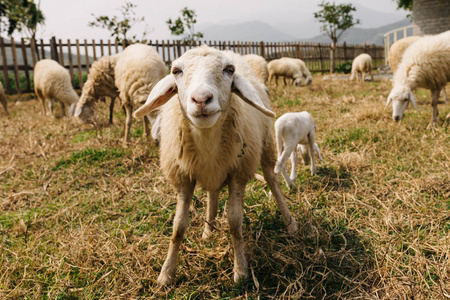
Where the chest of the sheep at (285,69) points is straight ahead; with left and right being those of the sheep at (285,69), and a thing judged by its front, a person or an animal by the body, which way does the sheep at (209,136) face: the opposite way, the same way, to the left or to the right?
to the right

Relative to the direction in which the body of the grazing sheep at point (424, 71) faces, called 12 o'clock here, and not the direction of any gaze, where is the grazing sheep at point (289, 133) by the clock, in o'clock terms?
the grazing sheep at point (289, 133) is roughly at 11 o'clock from the grazing sheep at point (424, 71).

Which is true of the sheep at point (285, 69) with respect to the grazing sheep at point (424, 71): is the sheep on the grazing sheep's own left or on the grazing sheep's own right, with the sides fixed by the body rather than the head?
on the grazing sheep's own right

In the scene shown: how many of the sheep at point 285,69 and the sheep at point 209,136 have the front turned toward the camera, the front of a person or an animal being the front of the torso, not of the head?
1

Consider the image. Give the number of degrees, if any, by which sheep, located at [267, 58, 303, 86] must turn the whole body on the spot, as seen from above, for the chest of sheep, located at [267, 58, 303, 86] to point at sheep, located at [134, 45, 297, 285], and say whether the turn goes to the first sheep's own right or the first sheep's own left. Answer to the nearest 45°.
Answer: approximately 90° to the first sheep's own right

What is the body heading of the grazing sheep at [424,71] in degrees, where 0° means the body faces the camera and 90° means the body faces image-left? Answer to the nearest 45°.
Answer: approximately 45°

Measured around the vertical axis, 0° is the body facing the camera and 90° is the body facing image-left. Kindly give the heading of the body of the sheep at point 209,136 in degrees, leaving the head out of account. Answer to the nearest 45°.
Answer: approximately 0°

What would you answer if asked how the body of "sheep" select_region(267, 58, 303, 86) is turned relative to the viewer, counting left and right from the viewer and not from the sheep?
facing to the right of the viewer

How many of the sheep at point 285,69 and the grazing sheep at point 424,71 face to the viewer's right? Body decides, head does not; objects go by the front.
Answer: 1

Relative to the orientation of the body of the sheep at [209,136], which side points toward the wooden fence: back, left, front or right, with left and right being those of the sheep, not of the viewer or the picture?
back
